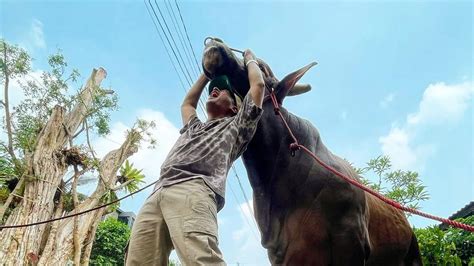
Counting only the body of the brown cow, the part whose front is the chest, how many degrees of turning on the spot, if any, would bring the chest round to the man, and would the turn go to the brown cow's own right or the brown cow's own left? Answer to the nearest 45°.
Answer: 0° — it already faces them

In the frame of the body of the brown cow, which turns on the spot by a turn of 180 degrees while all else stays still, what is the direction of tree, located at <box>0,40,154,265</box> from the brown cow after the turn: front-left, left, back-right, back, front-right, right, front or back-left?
left

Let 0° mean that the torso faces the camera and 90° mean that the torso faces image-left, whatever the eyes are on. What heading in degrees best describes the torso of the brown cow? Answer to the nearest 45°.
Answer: approximately 45°
